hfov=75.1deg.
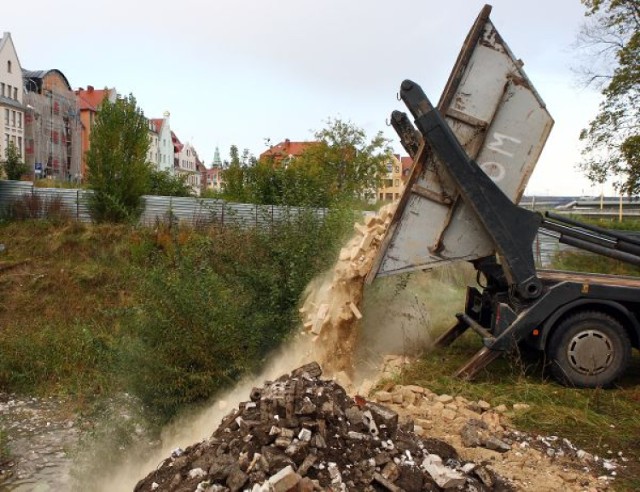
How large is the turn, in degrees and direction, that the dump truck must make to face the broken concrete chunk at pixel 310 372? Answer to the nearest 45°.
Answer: approximately 135° to its right

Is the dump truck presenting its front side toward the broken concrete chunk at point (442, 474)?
no

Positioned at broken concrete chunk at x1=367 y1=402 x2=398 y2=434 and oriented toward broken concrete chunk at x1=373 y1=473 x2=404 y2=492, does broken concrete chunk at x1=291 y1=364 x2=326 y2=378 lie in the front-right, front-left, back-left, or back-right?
back-right

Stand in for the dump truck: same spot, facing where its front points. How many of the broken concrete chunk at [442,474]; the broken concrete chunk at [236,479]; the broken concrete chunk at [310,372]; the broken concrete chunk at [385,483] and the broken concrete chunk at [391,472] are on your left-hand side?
0

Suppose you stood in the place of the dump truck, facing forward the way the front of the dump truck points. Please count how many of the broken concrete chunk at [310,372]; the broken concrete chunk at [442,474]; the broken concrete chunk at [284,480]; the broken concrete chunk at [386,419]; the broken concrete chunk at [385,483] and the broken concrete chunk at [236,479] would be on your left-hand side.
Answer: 0

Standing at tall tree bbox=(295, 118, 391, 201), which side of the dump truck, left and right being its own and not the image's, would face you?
left

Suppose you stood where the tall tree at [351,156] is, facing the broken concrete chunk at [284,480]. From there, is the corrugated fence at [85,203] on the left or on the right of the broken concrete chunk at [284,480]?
right

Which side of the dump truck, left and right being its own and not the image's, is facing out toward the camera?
right

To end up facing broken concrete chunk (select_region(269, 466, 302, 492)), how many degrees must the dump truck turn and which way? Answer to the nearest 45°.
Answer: approximately 90° to its right

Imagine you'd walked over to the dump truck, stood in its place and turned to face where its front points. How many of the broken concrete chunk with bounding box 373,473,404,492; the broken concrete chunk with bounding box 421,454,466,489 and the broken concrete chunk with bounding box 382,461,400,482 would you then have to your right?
3

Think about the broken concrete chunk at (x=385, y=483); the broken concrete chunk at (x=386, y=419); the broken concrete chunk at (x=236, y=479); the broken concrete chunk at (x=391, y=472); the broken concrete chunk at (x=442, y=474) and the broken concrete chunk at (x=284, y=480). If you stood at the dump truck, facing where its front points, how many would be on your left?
0

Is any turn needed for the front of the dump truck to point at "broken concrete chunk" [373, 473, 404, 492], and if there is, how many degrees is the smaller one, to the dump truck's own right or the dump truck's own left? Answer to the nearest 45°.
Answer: approximately 90° to the dump truck's own right

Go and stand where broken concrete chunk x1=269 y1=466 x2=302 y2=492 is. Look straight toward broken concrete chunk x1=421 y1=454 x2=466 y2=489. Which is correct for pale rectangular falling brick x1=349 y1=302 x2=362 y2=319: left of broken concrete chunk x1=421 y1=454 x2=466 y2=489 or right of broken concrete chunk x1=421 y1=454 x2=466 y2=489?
left

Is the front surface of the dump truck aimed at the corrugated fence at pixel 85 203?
no

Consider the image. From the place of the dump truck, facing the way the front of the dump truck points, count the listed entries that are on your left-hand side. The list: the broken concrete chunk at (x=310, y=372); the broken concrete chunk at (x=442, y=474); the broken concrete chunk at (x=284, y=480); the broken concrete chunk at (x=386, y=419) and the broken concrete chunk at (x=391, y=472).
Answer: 0

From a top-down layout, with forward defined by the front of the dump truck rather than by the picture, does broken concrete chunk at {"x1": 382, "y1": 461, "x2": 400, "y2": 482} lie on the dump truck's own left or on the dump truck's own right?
on the dump truck's own right

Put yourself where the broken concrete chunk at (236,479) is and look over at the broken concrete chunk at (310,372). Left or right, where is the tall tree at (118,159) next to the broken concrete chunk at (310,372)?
left

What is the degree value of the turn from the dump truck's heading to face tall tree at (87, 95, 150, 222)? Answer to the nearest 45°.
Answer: approximately 135° to its left

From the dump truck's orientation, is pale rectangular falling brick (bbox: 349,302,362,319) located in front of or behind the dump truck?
behind
